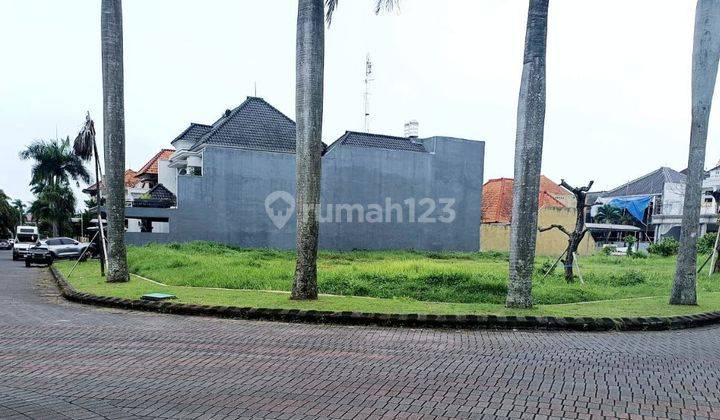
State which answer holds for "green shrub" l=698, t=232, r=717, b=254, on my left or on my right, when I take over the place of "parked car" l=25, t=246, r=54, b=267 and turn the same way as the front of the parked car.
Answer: on my left

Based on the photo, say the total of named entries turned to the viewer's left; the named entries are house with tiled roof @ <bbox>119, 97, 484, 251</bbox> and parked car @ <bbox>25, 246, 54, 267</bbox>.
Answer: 1

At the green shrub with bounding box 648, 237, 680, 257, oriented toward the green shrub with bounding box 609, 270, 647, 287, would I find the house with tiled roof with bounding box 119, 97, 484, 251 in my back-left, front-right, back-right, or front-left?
front-right

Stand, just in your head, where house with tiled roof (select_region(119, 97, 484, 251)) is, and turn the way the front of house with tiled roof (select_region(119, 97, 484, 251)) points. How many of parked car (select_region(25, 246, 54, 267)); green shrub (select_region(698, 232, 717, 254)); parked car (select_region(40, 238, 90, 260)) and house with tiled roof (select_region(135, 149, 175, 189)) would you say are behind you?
1

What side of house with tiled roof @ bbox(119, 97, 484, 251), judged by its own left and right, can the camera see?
left

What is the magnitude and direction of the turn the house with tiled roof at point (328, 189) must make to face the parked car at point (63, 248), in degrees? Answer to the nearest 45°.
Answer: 0° — it already faces it

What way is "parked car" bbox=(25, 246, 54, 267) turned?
toward the camera

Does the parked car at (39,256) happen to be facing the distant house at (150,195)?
no

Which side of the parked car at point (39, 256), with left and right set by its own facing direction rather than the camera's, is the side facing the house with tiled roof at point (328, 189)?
left

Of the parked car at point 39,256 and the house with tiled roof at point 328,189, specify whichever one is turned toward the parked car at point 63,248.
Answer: the house with tiled roof

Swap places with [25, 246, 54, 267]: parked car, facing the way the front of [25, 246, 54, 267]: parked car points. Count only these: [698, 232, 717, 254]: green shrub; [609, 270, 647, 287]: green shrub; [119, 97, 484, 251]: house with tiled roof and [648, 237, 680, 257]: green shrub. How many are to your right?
0

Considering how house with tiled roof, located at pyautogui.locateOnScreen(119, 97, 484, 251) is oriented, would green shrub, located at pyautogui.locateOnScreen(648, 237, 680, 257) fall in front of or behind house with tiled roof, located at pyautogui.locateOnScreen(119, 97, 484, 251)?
behind
